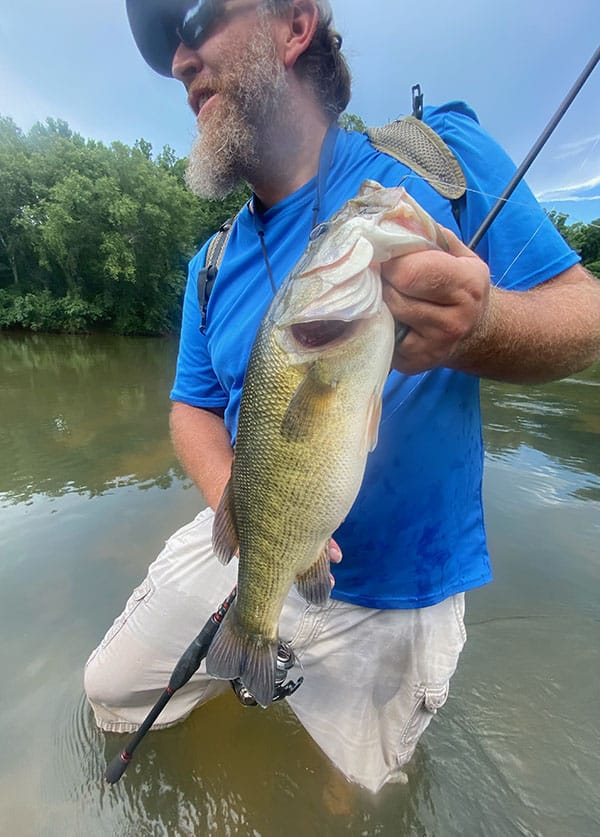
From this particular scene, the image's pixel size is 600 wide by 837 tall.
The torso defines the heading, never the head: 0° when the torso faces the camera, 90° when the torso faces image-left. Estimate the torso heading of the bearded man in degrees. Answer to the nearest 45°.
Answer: approximately 45°
